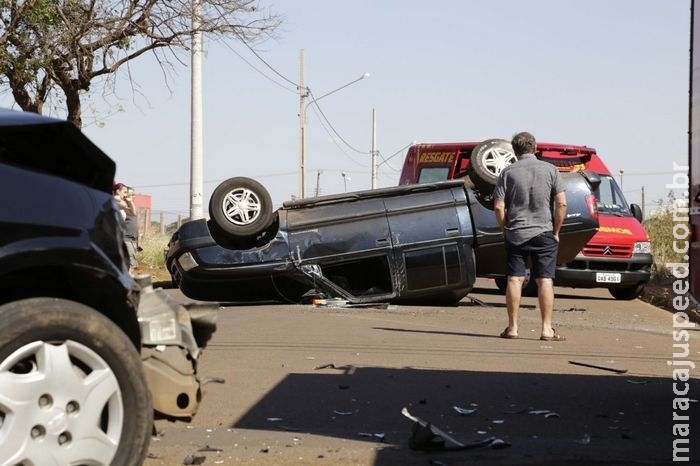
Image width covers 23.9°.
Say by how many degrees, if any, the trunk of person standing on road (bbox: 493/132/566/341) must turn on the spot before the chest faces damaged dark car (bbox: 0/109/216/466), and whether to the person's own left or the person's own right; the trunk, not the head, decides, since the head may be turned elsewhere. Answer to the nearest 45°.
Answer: approximately 180°

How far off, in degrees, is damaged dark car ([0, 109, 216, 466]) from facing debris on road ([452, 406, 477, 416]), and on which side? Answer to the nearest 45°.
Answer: approximately 45° to its left

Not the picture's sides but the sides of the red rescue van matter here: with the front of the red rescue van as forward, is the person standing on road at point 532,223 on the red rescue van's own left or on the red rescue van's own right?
on the red rescue van's own right

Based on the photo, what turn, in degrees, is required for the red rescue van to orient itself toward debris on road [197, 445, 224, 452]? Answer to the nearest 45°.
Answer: approximately 45° to its right

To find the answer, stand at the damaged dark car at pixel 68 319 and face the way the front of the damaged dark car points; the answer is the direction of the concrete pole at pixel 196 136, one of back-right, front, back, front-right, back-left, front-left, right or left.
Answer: left

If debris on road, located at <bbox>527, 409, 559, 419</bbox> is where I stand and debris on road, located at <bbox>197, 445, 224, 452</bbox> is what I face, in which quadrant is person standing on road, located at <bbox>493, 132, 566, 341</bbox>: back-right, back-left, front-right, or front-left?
back-right

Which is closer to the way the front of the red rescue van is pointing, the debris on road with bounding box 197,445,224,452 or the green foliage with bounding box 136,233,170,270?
the debris on road

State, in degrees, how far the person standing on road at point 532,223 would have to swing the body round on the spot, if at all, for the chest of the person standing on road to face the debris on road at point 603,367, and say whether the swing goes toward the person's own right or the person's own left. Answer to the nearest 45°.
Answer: approximately 180°

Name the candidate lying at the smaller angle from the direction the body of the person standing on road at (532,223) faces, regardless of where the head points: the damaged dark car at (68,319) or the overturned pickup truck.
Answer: the overturned pickup truck

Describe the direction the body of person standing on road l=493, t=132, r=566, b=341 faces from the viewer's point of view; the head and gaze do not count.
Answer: away from the camera

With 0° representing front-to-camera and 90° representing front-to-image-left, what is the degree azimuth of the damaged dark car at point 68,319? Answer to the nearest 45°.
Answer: approximately 270°

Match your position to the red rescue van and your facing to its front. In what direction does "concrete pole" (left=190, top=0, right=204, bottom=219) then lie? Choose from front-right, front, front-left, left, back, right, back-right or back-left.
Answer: back

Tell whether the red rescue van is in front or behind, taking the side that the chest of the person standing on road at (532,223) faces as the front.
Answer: in front

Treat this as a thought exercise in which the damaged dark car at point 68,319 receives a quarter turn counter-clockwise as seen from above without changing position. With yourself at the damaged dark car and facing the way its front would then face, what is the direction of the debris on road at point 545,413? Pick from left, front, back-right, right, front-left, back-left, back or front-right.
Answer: front-right
